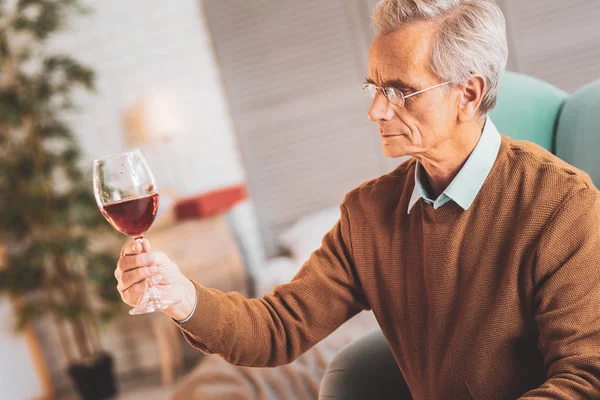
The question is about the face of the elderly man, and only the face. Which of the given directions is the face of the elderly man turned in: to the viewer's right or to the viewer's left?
to the viewer's left

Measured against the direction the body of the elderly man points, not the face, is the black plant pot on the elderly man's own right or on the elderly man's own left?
on the elderly man's own right

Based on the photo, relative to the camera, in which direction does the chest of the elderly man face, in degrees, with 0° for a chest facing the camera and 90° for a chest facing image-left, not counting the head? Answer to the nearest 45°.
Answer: approximately 45°

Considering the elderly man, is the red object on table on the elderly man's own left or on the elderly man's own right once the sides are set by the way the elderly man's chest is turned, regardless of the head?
on the elderly man's own right

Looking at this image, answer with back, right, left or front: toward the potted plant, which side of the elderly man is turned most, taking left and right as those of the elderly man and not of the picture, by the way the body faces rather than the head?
right

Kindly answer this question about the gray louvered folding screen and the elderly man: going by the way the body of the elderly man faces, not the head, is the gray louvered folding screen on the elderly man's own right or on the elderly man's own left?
on the elderly man's own right

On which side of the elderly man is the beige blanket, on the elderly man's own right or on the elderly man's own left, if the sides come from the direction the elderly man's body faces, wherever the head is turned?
on the elderly man's own right
